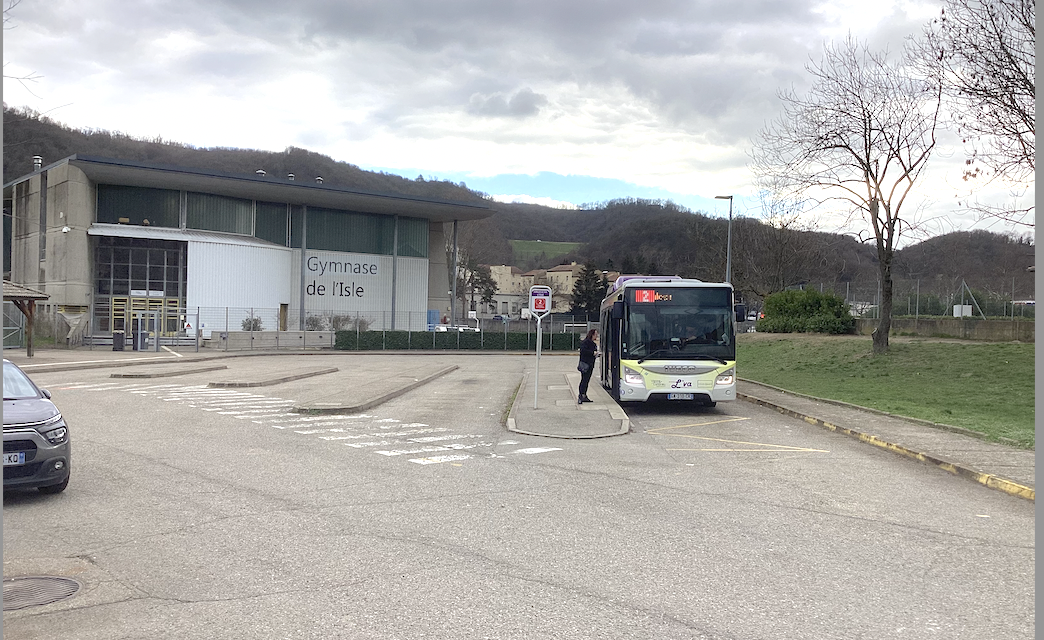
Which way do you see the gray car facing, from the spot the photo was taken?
facing the viewer and to the right of the viewer

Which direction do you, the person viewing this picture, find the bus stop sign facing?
facing the viewer

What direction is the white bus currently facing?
toward the camera

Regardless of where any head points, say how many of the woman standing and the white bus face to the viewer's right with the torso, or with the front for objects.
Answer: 1

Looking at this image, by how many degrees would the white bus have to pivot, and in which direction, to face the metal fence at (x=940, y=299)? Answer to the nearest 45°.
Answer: approximately 135° to its left

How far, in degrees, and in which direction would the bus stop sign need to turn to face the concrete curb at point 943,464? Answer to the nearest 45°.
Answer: approximately 45° to its left

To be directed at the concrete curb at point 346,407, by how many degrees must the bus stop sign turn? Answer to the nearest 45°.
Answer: approximately 90° to its right

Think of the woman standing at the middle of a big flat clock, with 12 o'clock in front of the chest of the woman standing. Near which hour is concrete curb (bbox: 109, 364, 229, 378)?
The concrete curb is roughly at 7 o'clock from the woman standing.

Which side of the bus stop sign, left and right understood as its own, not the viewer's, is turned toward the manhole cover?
front

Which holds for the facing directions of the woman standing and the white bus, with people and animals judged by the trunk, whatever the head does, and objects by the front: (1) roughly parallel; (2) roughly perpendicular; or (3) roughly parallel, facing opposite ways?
roughly perpendicular

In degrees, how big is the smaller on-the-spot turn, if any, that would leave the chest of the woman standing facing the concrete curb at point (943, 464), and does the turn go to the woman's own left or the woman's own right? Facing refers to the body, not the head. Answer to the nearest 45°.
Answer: approximately 45° to the woman's own right

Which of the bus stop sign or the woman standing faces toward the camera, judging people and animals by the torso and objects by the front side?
the bus stop sign

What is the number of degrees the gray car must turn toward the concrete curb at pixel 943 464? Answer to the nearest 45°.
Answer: approximately 45° to its left

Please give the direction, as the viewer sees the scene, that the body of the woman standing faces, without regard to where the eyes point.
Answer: to the viewer's right

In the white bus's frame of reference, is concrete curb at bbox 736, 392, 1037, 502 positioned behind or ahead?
ahead
